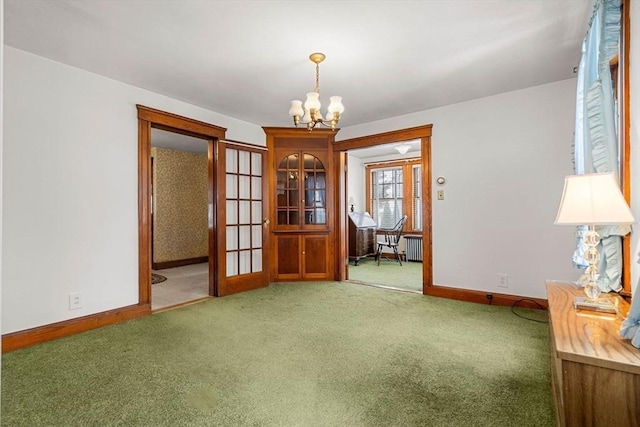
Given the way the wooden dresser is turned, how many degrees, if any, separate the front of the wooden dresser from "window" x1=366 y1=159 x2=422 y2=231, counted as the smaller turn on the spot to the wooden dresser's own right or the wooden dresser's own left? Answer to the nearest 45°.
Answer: approximately 45° to the wooden dresser's own right

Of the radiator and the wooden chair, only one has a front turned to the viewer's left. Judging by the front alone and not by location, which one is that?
the wooden chair

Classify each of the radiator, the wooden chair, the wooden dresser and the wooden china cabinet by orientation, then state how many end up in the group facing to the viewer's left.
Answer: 2

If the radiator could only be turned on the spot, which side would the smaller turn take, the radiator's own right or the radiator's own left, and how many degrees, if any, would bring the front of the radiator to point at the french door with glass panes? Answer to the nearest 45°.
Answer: approximately 45° to the radiator's own right

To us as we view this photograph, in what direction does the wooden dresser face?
facing to the left of the viewer

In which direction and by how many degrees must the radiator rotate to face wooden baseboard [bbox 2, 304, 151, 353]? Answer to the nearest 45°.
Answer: approximately 45° to its right

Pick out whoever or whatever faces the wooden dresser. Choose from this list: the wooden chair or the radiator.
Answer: the radiator

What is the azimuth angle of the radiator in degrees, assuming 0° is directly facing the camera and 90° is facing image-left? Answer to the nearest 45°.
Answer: approximately 0°

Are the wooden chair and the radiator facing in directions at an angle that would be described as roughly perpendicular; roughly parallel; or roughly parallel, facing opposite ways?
roughly perpendicular

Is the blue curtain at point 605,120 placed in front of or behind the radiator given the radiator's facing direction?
in front

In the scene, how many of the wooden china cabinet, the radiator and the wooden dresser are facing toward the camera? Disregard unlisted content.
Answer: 2

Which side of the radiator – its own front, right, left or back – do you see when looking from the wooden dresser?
front

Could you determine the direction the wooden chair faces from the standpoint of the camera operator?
facing to the left of the viewer

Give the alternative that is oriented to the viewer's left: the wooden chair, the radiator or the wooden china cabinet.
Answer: the wooden chair
